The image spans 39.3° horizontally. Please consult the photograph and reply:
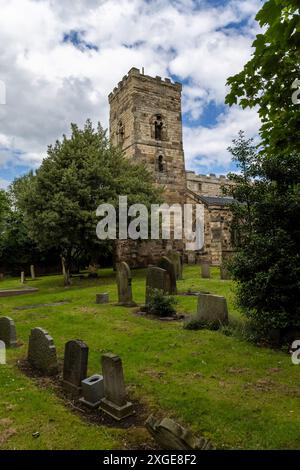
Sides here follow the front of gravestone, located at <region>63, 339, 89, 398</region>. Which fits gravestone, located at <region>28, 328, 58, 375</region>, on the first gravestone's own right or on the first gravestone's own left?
on the first gravestone's own right

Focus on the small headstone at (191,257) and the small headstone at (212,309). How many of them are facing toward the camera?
2

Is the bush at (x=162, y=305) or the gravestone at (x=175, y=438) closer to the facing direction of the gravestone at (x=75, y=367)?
the gravestone

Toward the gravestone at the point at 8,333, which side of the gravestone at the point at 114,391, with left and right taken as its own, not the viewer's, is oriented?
right

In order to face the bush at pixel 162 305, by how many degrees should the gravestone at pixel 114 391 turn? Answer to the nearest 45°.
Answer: approximately 135° to its right

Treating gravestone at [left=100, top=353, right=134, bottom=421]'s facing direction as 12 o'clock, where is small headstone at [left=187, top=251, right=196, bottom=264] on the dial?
The small headstone is roughly at 5 o'clock from the gravestone.

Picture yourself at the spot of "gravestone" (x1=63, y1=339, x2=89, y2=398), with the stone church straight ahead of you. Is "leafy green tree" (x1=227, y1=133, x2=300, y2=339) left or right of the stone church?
right
